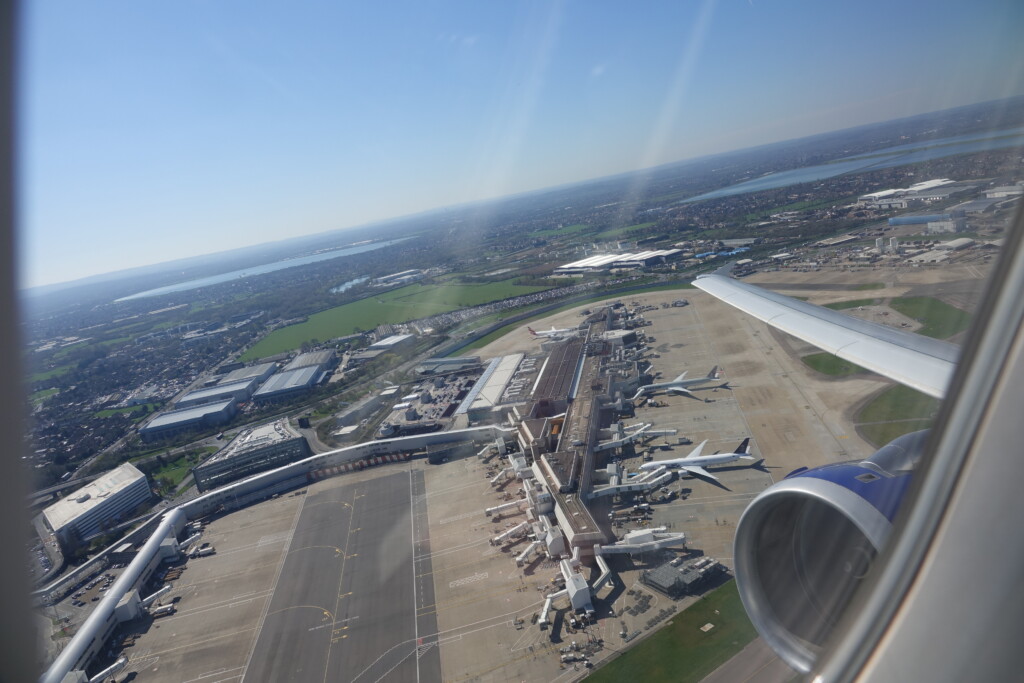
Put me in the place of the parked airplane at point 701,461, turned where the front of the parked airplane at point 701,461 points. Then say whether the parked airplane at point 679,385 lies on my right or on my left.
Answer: on my right

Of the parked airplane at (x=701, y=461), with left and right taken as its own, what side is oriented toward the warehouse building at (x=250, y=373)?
front

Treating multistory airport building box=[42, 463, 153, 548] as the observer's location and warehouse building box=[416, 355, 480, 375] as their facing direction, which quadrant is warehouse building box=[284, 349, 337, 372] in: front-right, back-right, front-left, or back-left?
front-left

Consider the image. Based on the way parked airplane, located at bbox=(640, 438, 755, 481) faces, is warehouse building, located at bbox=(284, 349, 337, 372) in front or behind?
in front

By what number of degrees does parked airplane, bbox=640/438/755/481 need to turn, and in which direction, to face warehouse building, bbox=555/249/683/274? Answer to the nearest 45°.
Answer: approximately 90° to its right

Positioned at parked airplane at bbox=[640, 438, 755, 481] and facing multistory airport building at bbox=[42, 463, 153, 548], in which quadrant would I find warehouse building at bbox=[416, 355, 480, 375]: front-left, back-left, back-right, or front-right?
front-right

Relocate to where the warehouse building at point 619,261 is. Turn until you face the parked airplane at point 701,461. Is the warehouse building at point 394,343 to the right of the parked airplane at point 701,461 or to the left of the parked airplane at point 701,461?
right

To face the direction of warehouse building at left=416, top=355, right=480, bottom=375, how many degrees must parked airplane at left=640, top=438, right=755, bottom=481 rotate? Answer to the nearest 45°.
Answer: approximately 45° to its right

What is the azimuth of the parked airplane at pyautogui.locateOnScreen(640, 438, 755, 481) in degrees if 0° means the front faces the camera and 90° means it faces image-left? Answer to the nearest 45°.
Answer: approximately 90°

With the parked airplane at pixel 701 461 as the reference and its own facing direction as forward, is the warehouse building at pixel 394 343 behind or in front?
in front

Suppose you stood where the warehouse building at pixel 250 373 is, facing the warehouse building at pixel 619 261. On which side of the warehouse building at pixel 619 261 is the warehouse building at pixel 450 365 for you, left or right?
right

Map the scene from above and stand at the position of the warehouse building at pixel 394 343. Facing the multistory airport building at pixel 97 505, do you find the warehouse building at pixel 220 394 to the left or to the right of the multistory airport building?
right

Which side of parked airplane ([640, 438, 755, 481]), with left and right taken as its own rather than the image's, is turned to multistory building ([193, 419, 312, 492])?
front
